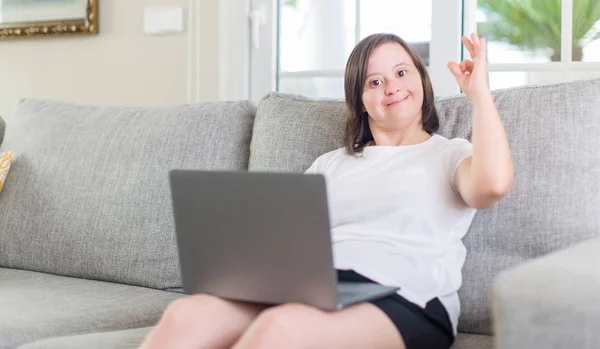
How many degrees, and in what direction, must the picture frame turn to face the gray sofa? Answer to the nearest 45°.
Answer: approximately 45° to its left

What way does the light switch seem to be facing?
toward the camera

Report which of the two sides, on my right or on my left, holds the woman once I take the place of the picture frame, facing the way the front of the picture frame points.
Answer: on my left

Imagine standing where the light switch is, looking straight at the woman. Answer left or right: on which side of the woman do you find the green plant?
left

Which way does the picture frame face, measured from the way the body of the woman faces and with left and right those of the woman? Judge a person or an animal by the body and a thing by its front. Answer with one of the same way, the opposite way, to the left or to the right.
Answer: the same way

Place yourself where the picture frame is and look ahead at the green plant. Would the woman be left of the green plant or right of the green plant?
right

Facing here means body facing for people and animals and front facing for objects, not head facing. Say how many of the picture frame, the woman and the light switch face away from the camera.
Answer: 0

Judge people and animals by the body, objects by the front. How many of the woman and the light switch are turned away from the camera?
0

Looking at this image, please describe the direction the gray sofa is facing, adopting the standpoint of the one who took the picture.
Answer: facing the viewer and to the left of the viewer

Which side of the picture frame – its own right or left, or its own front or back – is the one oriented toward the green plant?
left

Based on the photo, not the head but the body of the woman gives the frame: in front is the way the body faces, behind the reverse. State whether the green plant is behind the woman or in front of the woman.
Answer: behind

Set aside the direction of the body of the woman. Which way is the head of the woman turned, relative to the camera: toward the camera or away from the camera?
toward the camera

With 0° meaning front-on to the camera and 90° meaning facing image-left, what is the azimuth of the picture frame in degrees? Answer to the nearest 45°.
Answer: approximately 45°

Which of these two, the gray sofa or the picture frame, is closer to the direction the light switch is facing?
the gray sofa

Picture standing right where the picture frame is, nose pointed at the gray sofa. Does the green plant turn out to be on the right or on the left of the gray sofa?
left

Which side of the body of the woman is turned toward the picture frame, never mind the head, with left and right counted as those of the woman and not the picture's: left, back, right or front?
right

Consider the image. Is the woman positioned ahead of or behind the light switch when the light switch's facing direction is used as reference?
ahead
